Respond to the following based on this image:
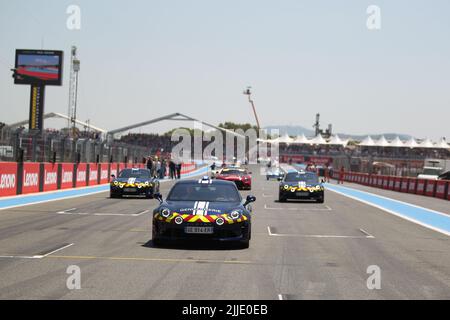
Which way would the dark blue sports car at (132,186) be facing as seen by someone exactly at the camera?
facing the viewer

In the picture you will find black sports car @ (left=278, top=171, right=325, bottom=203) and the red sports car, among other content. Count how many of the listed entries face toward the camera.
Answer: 2

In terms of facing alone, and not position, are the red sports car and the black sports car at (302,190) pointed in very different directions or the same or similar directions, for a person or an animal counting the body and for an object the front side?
same or similar directions

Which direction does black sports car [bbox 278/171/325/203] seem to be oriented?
toward the camera

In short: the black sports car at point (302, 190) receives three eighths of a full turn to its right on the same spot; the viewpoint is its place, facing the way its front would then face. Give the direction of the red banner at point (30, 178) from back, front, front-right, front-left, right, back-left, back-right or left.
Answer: front-left

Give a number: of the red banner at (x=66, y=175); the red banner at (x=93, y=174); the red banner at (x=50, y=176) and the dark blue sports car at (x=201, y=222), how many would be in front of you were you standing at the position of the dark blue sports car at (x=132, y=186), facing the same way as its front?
1

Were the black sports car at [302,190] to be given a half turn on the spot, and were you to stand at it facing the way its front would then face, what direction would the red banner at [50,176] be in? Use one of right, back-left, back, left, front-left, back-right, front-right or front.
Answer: left

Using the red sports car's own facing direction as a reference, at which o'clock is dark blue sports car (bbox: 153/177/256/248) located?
The dark blue sports car is roughly at 12 o'clock from the red sports car.

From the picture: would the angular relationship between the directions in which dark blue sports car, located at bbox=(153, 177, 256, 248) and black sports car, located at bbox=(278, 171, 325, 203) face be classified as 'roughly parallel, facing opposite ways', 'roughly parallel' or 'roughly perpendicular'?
roughly parallel

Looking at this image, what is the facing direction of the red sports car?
toward the camera

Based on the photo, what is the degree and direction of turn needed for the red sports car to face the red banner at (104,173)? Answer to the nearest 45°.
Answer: approximately 90° to its right

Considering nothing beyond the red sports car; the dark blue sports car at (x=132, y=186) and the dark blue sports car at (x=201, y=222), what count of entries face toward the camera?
3

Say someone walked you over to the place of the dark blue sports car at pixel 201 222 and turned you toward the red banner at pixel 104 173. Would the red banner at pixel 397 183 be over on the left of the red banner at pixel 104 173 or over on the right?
right

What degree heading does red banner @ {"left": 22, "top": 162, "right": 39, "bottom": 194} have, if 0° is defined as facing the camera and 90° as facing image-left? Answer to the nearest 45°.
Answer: approximately 315°
